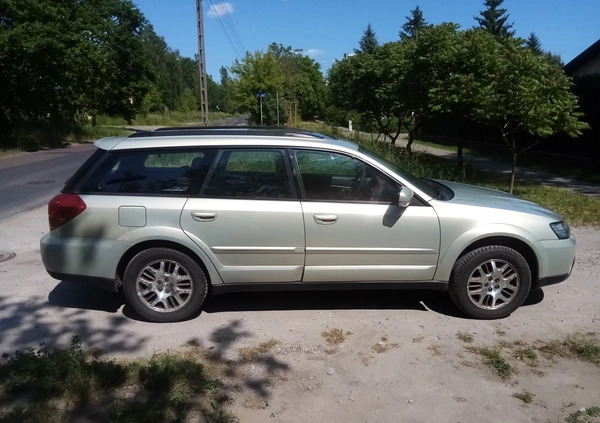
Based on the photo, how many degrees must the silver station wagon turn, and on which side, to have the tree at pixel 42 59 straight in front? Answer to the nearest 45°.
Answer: approximately 135° to its left

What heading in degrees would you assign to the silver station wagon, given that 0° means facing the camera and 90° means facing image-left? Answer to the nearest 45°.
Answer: approximately 270°

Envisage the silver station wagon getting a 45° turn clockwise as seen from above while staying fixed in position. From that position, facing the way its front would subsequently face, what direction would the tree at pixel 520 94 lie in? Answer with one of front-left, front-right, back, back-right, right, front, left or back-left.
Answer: left
